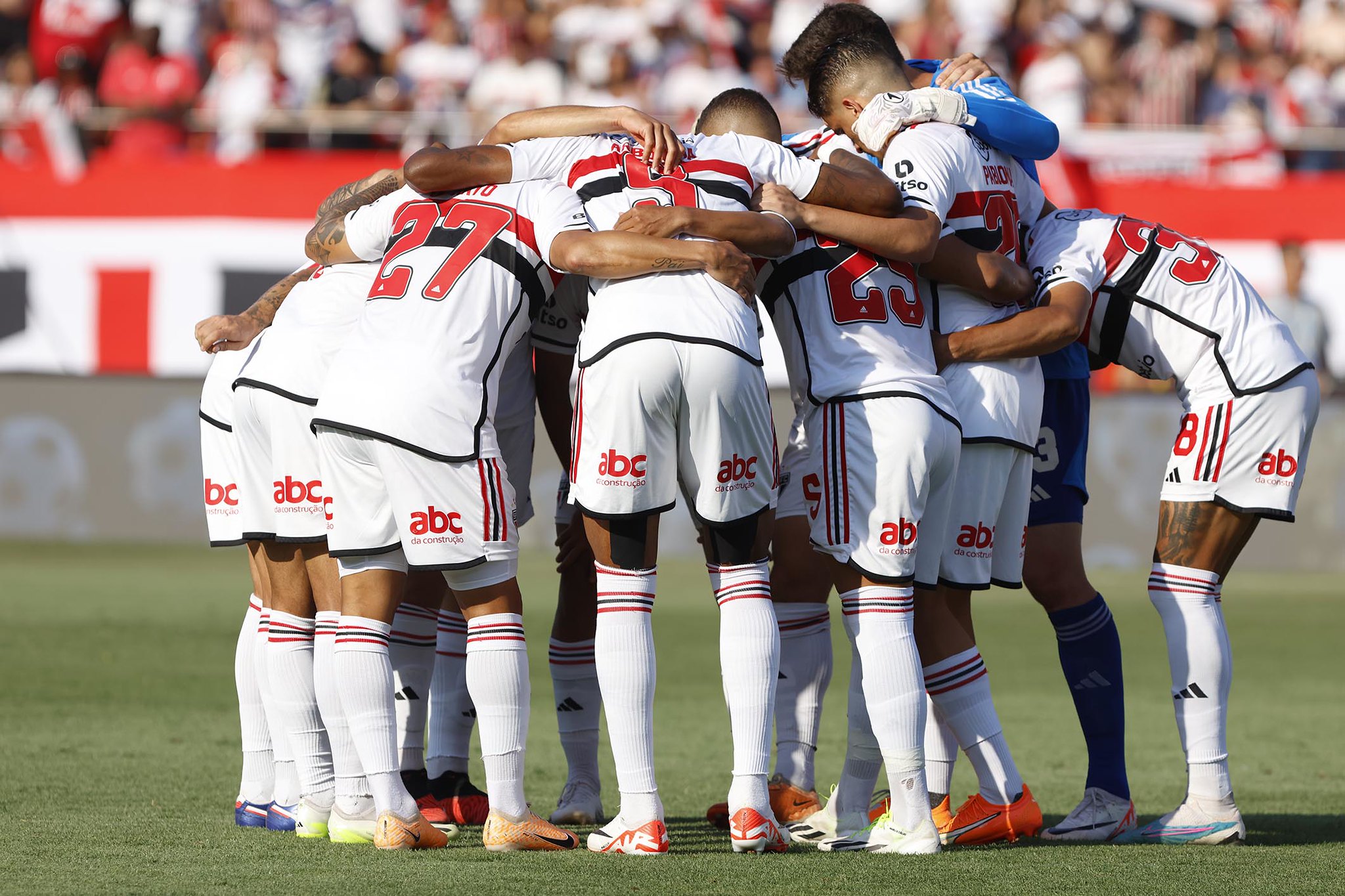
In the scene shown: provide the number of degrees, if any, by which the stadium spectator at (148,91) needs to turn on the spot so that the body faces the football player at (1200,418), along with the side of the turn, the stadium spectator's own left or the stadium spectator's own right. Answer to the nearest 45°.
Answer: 0° — they already face them

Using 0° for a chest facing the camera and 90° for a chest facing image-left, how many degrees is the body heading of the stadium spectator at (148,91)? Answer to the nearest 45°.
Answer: approximately 0°

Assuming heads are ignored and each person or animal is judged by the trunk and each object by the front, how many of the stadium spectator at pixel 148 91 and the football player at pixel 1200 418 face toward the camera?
1
